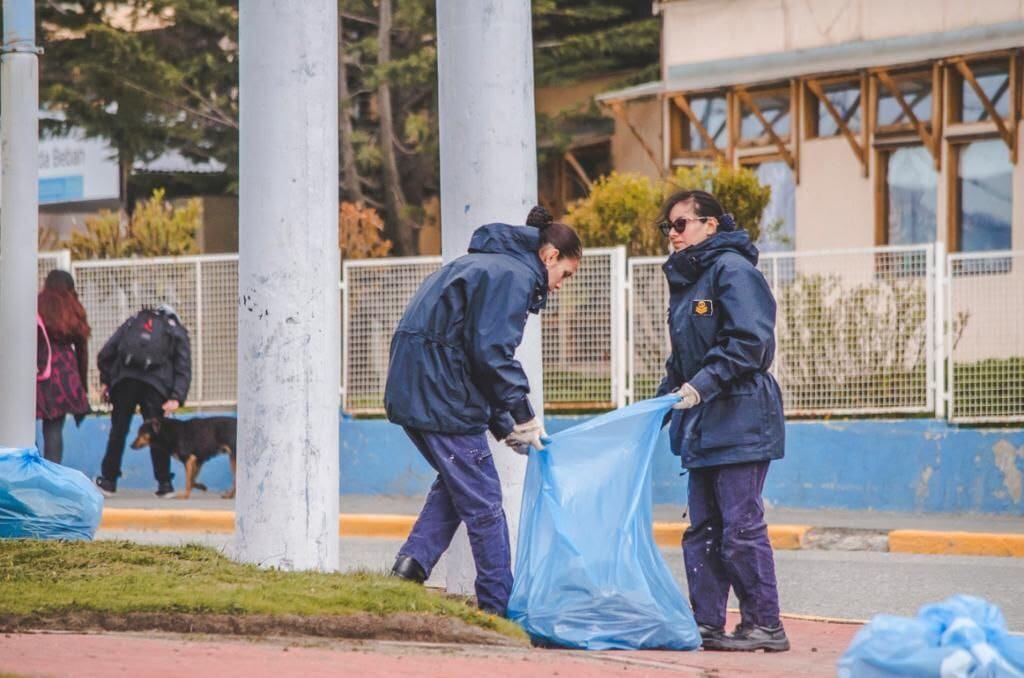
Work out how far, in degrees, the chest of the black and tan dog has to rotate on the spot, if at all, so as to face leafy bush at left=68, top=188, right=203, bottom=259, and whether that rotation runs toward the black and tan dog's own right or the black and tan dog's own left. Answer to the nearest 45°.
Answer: approximately 90° to the black and tan dog's own right

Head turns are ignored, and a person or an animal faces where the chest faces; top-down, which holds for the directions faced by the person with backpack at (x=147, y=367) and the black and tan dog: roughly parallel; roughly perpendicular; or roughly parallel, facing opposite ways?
roughly perpendicular

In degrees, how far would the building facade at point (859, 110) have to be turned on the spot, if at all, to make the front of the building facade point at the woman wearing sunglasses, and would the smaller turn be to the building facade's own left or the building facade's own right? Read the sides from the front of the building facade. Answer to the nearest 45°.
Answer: approximately 45° to the building facade's own left

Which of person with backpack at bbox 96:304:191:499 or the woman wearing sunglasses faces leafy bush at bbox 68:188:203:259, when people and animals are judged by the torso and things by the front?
the person with backpack

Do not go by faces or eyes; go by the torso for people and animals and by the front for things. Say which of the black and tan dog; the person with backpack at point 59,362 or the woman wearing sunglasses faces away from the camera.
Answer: the person with backpack

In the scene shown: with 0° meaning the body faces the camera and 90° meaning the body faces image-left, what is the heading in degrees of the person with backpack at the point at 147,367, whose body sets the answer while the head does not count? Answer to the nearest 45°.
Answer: approximately 180°

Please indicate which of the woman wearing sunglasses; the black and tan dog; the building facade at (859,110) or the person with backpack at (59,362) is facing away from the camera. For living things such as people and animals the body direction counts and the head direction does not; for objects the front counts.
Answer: the person with backpack

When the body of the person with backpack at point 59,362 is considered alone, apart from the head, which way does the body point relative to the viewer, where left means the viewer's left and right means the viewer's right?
facing away from the viewer

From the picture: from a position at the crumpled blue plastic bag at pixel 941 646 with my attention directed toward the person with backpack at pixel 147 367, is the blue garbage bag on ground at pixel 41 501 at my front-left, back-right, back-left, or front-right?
front-left

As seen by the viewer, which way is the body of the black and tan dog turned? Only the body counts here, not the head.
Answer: to the viewer's left

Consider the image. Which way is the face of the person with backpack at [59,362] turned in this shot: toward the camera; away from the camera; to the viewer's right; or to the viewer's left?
away from the camera

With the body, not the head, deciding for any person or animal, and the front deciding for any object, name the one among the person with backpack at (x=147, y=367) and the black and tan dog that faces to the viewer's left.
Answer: the black and tan dog

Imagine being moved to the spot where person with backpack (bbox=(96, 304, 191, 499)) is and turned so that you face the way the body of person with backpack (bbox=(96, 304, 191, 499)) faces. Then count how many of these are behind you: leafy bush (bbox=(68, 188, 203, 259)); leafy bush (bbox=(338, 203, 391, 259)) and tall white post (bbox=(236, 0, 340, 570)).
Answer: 1
